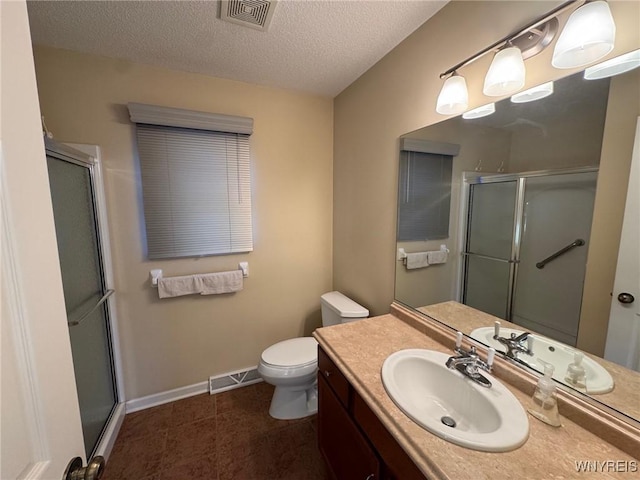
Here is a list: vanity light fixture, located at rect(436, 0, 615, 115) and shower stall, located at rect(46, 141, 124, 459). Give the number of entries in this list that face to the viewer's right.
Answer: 1

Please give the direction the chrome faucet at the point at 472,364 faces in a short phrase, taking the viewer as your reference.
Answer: facing the viewer and to the left of the viewer

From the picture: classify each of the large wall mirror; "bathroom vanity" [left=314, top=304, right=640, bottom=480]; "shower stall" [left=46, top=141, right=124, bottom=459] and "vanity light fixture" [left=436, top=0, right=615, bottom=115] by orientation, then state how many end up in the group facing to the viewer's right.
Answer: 1

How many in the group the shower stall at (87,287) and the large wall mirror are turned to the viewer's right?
1

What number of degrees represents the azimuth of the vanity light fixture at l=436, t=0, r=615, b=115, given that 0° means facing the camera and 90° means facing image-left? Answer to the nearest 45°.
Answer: approximately 45°

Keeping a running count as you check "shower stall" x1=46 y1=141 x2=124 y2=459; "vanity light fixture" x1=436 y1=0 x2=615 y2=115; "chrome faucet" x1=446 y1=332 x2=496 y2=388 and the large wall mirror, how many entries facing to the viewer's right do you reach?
1

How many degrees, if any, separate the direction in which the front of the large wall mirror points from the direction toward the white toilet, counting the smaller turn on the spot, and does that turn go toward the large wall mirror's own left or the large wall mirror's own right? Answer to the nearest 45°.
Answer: approximately 45° to the large wall mirror's own right

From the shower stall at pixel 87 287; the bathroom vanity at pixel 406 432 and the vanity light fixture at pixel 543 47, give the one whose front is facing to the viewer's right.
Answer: the shower stall

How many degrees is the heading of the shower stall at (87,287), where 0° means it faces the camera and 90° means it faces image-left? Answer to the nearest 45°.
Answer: approximately 270°

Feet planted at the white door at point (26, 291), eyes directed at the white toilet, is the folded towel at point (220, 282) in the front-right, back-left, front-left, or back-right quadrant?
front-left

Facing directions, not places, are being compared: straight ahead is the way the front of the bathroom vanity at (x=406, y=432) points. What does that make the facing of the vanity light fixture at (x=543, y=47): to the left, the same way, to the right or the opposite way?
the same way

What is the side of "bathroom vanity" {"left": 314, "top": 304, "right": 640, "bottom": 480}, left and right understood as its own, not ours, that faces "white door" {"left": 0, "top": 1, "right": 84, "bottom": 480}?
front
